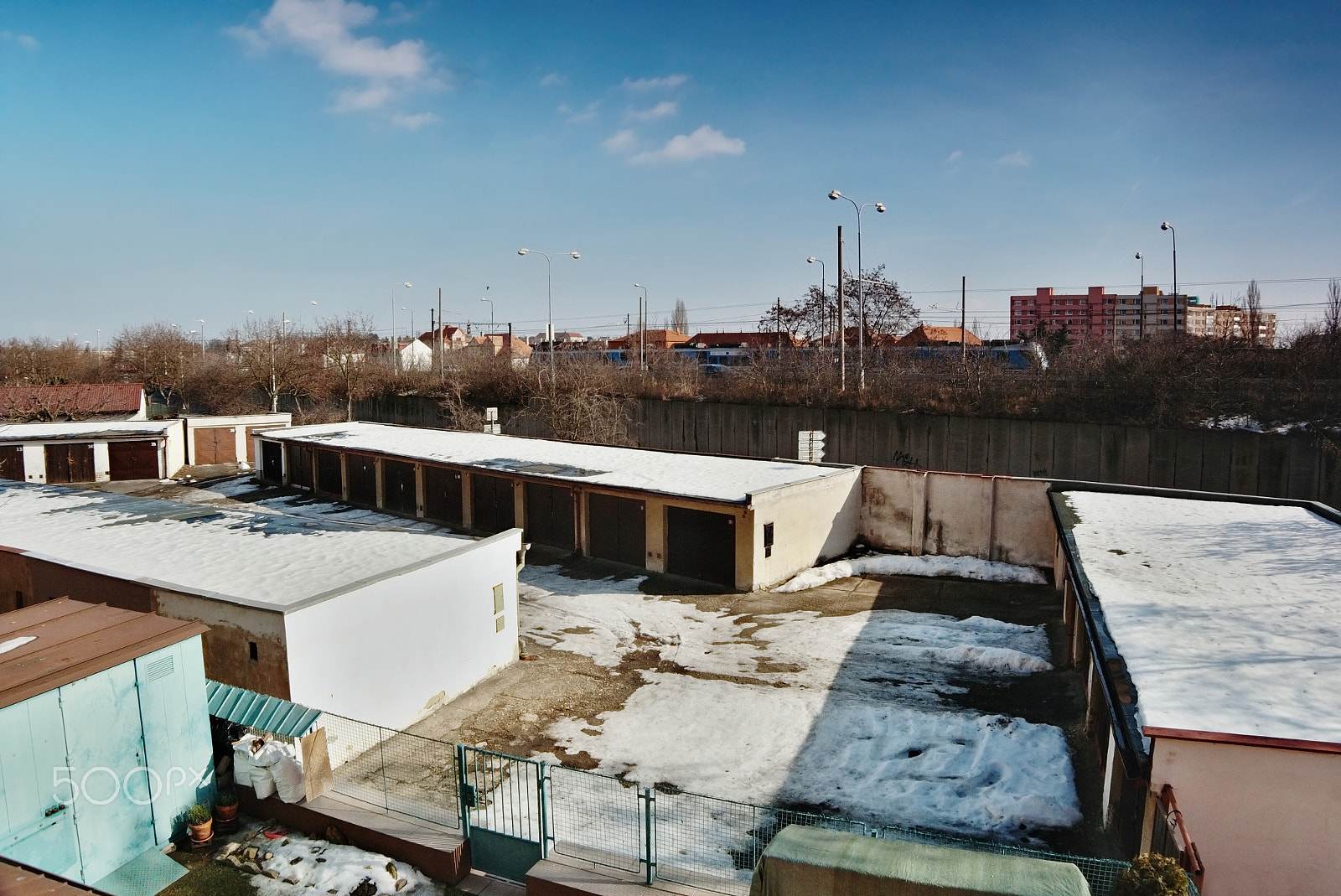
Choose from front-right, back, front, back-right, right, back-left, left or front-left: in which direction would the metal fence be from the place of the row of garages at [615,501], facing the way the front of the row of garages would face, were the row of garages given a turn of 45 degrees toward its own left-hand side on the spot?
front

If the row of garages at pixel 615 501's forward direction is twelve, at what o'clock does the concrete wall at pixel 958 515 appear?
The concrete wall is roughly at 8 o'clock from the row of garages.

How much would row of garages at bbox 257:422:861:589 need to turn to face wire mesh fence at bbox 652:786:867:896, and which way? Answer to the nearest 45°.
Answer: approximately 45° to its left

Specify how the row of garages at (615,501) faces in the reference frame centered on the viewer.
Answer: facing the viewer and to the left of the viewer

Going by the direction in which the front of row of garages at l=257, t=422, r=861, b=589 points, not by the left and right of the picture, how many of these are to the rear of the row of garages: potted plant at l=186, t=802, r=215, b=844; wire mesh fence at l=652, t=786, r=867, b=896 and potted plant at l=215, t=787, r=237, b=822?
0

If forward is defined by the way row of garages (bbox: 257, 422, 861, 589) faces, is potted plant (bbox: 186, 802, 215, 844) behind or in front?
in front

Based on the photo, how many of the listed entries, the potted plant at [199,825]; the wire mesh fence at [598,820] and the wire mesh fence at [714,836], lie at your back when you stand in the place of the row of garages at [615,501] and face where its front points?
0

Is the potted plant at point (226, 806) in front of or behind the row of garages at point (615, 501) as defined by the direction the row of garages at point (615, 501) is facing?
in front

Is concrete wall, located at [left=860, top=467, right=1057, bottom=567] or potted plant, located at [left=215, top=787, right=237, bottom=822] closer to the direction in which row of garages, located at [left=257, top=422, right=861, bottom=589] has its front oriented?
the potted plant

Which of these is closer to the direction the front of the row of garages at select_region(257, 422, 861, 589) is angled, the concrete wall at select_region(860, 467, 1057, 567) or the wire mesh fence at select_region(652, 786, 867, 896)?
the wire mesh fence

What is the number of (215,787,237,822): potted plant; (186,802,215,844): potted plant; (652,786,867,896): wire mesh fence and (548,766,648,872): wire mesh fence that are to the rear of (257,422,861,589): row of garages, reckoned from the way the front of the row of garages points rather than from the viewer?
0
